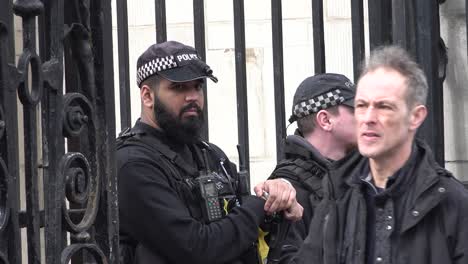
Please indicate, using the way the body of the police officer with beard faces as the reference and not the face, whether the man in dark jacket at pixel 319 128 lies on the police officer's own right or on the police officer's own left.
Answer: on the police officer's own left

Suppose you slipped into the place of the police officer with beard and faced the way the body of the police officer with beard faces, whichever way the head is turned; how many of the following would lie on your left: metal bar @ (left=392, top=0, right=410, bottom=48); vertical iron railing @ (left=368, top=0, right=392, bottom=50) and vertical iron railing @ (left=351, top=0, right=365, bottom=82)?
3

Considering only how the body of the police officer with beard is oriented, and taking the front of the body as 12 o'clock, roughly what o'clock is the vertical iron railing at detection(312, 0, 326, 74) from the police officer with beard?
The vertical iron railing is roughly at 9 o'clock from the police officer with beard.

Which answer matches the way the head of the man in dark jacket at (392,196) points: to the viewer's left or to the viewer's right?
to the viewer's left

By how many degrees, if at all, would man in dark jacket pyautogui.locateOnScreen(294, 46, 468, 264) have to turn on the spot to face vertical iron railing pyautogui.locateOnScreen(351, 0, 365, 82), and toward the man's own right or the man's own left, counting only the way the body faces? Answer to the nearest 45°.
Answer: approximately 135° to the man's own right

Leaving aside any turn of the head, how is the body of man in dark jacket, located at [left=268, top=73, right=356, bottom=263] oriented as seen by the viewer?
to the viewer's right

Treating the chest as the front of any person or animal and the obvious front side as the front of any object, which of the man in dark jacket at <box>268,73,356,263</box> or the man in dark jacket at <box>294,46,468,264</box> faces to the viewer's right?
the man in dark jacket at <box>268,73,356,263</box>

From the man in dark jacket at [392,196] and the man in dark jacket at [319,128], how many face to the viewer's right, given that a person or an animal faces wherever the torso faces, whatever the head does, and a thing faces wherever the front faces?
1

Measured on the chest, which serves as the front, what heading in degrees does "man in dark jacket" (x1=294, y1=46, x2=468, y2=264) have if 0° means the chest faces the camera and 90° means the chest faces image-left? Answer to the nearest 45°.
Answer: approximately 45°
